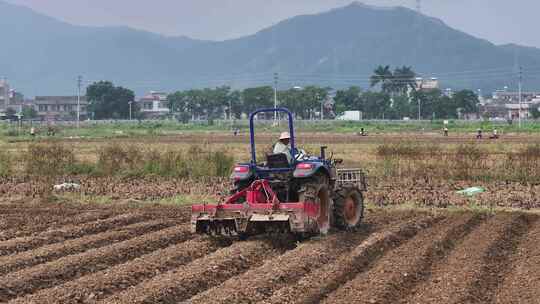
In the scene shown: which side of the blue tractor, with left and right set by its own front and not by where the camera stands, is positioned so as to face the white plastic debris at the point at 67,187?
left

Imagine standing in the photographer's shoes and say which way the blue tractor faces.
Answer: facing away from the viewer and to the right of the viewer
